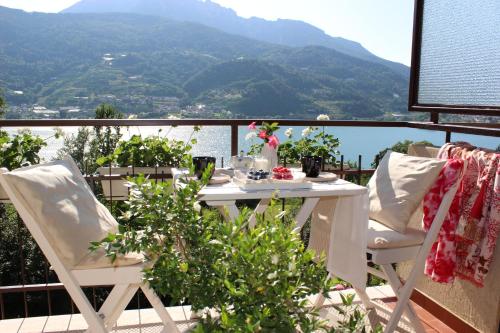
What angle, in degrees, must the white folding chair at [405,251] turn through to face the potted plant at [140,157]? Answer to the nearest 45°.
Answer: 0° — it already faces it

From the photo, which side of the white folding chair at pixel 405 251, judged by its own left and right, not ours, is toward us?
left

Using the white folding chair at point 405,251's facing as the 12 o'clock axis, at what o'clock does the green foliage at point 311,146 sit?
The green foliage is roughly at 2 o'clock from the white folding chair.

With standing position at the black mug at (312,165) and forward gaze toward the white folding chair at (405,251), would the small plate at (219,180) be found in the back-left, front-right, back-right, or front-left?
back-right

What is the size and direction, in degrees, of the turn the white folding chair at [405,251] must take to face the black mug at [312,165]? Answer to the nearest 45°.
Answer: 0° — it already faces it
